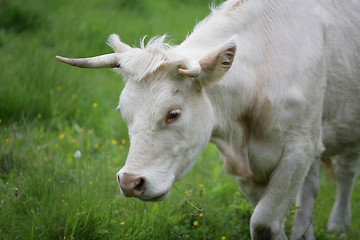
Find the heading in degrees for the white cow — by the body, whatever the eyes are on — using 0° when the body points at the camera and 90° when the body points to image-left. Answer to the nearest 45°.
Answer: approximately 45°
